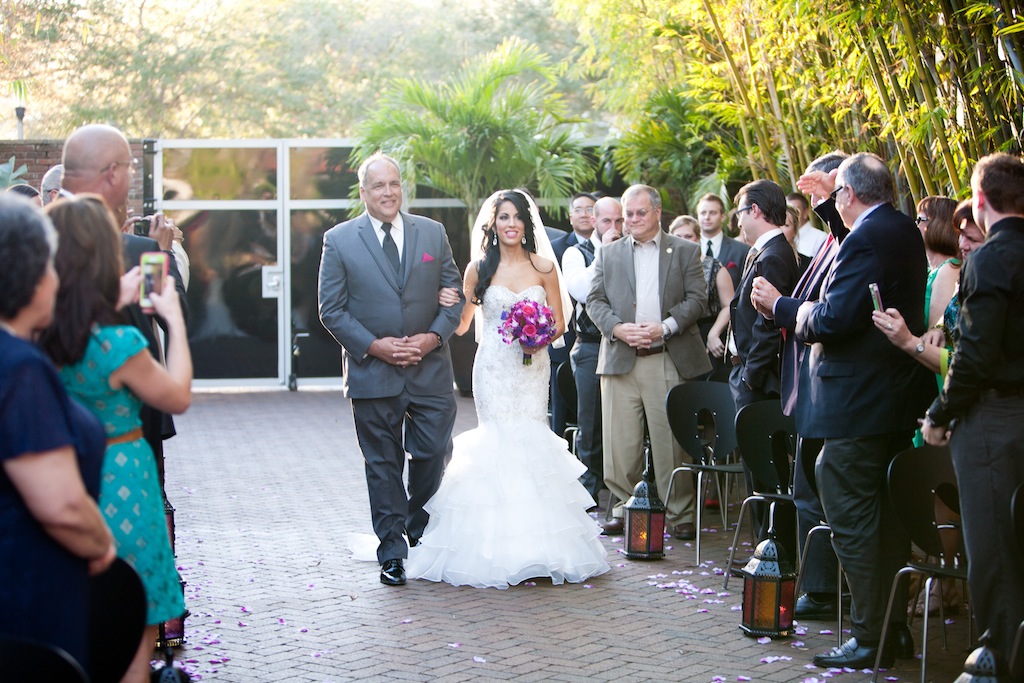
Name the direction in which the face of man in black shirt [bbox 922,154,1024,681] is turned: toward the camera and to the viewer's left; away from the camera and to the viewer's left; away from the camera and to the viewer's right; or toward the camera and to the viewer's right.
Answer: away from the camera and to the viewer's left

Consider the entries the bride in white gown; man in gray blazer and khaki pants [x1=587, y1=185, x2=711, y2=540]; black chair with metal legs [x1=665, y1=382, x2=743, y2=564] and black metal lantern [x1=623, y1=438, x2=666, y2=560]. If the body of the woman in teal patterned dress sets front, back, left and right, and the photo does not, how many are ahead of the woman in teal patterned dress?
4

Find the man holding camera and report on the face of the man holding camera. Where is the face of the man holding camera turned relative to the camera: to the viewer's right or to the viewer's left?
to the viewer's right

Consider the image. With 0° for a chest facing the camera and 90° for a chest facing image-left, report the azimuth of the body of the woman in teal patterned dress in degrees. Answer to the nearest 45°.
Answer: approximately 225°

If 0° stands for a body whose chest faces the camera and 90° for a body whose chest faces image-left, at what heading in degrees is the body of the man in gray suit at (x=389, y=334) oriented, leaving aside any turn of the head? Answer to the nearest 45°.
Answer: approximately 0°

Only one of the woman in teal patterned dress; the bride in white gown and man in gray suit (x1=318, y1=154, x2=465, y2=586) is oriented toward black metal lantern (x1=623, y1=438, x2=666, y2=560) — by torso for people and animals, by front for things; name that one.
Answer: the woman in teal patterned dress

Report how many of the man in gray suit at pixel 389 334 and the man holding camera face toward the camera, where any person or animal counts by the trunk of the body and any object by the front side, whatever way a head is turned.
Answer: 1

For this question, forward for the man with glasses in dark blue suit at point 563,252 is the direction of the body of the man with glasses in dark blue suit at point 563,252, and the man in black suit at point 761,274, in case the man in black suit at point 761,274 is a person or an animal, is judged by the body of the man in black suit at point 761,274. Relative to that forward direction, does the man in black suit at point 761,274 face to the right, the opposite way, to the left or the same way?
to the right

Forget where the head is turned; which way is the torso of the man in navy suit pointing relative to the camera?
to the viewer's left
